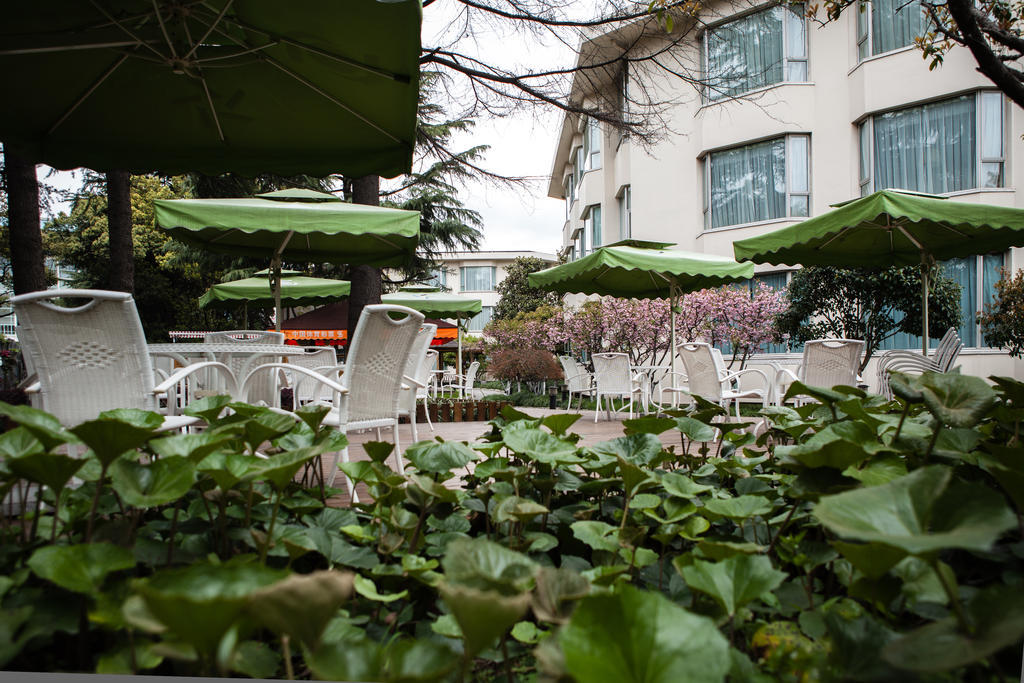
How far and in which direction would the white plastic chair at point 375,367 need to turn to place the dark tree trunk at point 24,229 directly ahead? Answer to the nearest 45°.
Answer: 0° — it already faces it

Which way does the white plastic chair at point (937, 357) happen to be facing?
to the viewer's left

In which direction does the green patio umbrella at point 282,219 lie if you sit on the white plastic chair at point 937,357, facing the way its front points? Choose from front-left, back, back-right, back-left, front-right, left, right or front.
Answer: front-left

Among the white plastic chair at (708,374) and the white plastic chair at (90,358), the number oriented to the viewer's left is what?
0

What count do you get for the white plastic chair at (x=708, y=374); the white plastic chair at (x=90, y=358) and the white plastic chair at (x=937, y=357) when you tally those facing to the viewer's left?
1

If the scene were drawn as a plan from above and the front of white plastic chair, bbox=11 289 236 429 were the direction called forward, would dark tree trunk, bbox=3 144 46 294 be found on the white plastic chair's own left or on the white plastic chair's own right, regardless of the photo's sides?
on the white plastic chair's own left

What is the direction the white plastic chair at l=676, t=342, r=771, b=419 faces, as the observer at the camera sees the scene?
facing away from the viewer and to the right of the viewer

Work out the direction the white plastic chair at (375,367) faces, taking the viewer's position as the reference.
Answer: facing away from the viewer and to the left of the viewer

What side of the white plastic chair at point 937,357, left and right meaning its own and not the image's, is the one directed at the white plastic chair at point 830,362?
front

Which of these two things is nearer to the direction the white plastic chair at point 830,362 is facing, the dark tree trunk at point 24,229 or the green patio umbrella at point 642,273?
the green patio umbrella

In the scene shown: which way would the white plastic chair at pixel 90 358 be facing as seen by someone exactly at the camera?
facing away from the viewer and to the right of the viewer

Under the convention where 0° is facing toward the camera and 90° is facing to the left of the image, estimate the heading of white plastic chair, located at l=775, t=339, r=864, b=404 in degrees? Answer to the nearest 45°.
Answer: approximately 135°

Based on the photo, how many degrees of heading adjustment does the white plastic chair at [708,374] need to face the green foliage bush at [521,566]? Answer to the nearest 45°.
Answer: approximately 135° to its right

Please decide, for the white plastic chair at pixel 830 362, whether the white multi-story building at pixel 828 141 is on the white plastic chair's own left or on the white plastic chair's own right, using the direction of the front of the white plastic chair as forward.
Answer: on the white plastic chair's own right
